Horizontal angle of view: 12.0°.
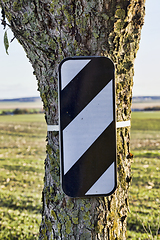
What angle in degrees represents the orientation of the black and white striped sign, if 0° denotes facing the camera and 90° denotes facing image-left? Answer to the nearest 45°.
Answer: approximately 0°
